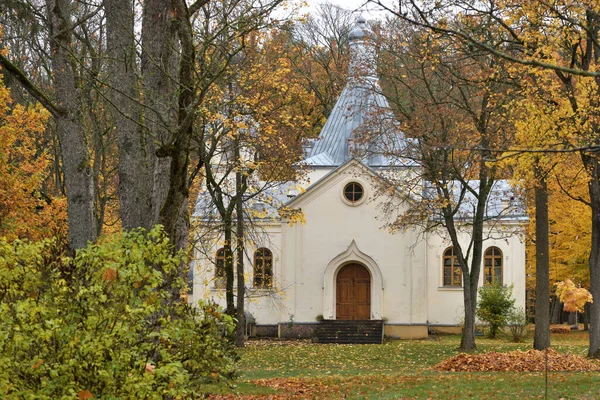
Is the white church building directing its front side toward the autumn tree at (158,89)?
yes

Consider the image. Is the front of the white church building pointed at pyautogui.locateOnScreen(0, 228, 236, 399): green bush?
yes

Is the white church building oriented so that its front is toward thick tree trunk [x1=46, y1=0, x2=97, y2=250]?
yes

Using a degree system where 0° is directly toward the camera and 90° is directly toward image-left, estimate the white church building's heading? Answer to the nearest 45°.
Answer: approximately 0°

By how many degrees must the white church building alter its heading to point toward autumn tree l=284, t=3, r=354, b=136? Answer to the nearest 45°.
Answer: approximately 180°

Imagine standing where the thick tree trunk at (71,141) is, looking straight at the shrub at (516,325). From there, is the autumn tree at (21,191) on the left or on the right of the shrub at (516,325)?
left

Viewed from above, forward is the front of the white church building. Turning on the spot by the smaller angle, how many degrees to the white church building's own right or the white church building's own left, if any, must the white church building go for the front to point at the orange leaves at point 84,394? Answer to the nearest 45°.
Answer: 0° — it already faces it

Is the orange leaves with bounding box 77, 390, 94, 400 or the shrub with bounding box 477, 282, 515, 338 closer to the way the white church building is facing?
the orange leaves
